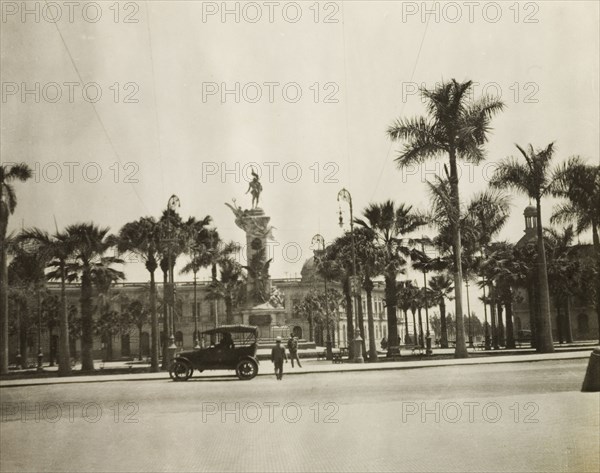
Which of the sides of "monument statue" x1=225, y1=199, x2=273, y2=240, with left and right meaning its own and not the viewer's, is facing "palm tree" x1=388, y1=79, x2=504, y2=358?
left

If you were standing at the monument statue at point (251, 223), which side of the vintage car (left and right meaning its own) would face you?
right

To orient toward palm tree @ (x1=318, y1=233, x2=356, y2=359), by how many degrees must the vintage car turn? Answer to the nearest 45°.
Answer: approximately 135° to its right

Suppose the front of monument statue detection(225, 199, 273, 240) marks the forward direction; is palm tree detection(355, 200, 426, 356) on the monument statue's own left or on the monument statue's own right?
on the monument statue's own left

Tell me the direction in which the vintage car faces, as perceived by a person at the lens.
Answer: facing to the left of the viewer

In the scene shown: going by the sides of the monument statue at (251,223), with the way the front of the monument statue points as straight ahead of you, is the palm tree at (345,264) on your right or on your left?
on your left

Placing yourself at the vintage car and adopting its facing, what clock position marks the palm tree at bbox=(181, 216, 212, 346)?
The palm tree is roughly at 3 o'clock from the vintage car.

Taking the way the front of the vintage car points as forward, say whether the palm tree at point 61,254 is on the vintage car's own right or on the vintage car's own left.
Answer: on the vintage car's own right

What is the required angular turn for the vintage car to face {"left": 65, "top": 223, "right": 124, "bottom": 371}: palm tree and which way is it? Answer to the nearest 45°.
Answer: approximately 45° to its right
